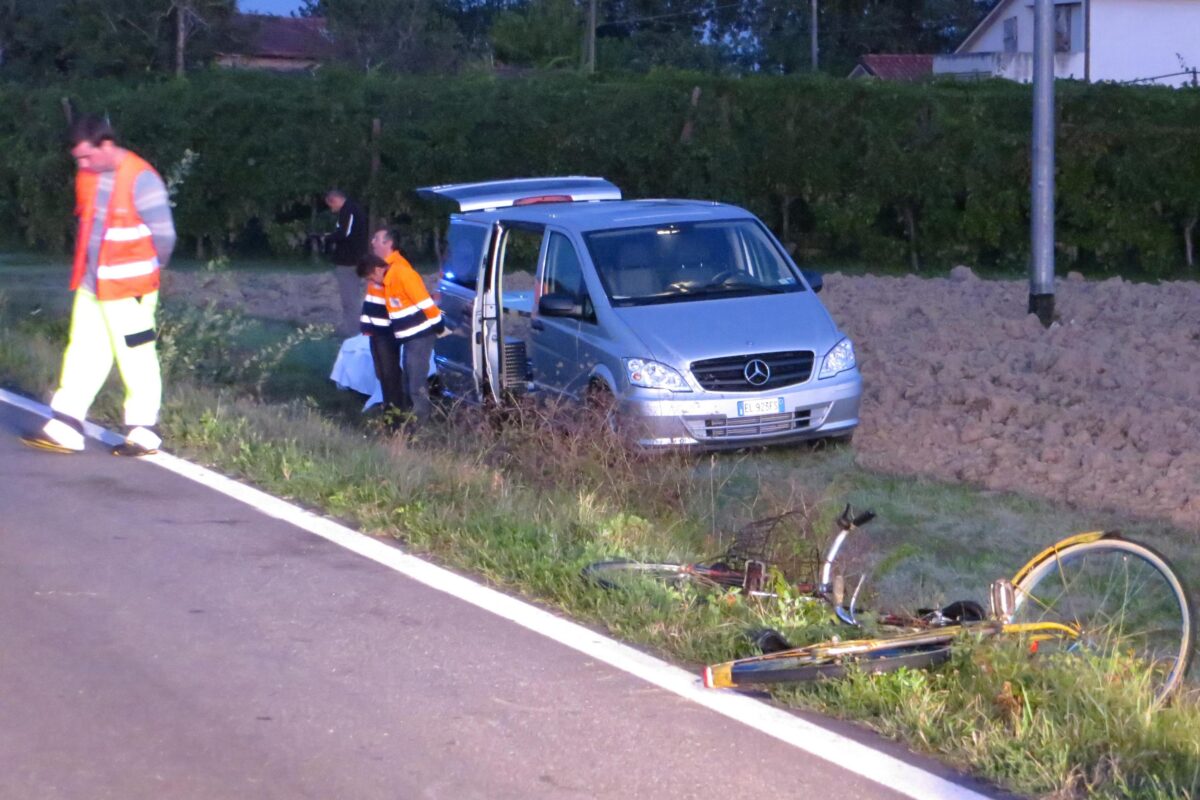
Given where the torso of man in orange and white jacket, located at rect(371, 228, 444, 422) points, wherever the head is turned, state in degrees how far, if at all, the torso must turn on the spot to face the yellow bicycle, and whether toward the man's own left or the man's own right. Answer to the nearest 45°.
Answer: approximately 90° to the man's own left

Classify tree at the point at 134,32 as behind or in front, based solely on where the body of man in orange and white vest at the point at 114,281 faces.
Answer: behind

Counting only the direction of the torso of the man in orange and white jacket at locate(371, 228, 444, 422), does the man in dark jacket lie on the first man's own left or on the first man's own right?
on the first man's own right

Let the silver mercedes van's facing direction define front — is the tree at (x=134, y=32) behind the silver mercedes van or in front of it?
behind

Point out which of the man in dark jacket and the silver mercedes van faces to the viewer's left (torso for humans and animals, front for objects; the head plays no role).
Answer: the man in dark jacket

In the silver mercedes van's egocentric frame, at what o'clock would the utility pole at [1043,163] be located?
The utility pole is roughly at 9 o'clock from the silver mercedes van.

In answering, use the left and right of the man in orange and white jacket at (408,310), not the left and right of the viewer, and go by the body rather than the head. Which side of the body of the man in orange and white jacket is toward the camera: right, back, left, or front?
left

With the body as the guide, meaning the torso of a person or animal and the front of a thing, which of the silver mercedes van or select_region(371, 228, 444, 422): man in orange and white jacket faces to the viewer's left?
the man in orange and white jacket

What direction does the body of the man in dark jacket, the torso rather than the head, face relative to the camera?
to the viewer's left

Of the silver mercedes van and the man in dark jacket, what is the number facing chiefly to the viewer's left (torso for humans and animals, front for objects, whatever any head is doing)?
1

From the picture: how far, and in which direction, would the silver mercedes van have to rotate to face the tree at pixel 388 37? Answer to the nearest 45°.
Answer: approximately 135° to its left

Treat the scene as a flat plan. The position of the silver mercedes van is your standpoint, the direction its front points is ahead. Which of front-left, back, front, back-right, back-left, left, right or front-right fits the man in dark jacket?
back

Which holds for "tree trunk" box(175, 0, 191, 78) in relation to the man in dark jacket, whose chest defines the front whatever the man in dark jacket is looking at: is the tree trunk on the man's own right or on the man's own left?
on the man's own right

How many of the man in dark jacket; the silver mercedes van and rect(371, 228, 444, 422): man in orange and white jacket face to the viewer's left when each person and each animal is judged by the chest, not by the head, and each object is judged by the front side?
2

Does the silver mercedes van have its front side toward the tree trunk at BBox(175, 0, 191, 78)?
no

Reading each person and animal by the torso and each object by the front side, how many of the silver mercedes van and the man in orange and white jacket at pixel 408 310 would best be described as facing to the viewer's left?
1

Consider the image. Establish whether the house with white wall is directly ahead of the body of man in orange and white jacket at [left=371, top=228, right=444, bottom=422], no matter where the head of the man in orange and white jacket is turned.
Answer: no

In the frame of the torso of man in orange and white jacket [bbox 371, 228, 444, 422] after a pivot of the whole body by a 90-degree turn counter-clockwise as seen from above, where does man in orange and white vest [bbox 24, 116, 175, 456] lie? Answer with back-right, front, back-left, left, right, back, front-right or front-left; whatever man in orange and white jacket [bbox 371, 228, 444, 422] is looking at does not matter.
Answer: front-right
